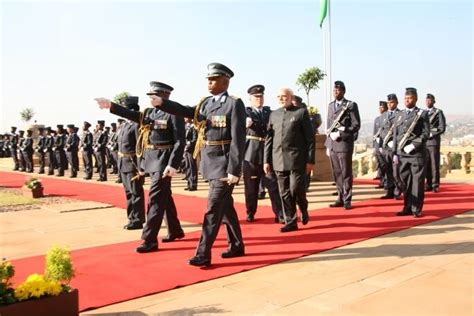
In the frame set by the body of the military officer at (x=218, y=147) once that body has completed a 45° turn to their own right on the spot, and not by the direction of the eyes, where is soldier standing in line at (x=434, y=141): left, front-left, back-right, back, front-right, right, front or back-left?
back-right

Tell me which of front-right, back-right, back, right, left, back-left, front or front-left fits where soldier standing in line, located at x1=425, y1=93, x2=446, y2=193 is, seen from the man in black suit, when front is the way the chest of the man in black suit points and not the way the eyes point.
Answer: back

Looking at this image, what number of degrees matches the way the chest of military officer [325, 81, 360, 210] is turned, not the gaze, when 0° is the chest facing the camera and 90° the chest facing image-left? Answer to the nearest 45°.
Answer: approximately 45°

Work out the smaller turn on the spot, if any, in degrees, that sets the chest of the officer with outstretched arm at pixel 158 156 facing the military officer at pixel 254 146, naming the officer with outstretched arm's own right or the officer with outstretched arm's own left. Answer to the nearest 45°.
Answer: approximately 180°

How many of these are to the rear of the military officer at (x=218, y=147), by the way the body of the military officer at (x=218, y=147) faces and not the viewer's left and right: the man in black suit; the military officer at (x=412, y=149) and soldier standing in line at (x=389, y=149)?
3

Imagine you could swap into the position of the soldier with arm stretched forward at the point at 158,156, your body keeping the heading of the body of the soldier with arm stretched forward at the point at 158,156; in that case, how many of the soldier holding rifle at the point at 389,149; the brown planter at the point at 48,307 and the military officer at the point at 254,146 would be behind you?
2

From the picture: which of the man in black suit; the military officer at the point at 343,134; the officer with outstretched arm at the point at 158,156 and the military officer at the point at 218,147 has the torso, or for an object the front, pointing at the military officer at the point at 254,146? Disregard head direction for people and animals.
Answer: the military officer at the point at 343,134
